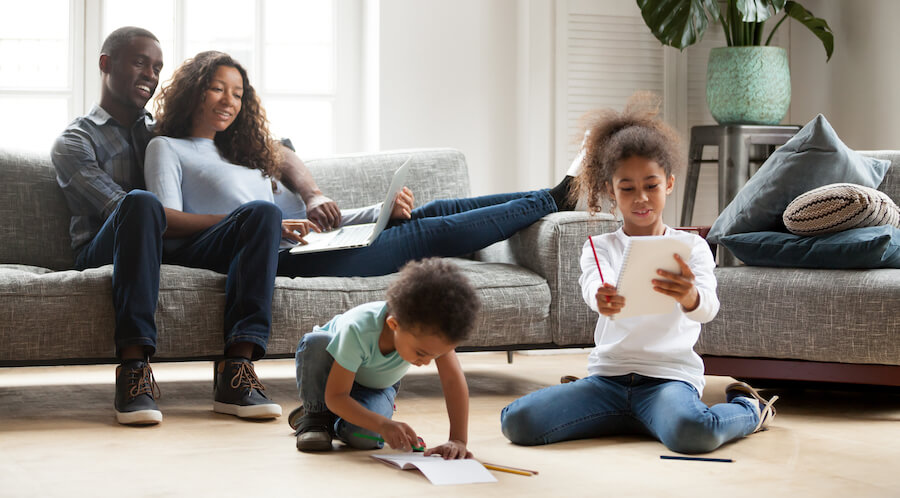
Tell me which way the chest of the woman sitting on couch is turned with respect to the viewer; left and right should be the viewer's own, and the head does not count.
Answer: facing the viewer and to the right of the viewer

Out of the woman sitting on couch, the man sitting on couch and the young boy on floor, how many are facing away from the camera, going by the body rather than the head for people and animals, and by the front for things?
0

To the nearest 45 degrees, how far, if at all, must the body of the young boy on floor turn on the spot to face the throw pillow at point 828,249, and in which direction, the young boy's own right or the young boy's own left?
approximately 90° to the young boy's own left

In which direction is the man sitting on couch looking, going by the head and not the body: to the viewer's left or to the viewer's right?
to the viewer's right

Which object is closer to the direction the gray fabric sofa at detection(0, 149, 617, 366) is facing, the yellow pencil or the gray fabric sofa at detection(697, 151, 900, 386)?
the yellow pencil

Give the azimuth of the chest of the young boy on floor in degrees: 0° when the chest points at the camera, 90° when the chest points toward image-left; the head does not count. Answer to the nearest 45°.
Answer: approximately 315°

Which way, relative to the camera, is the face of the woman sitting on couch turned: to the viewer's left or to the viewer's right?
to the viewer's right

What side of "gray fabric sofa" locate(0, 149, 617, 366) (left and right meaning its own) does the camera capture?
front

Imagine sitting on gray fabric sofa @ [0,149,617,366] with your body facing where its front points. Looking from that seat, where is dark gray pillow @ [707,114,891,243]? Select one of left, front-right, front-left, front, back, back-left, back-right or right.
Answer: left

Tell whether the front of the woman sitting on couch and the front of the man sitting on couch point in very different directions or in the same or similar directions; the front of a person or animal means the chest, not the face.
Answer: same or similar directions
